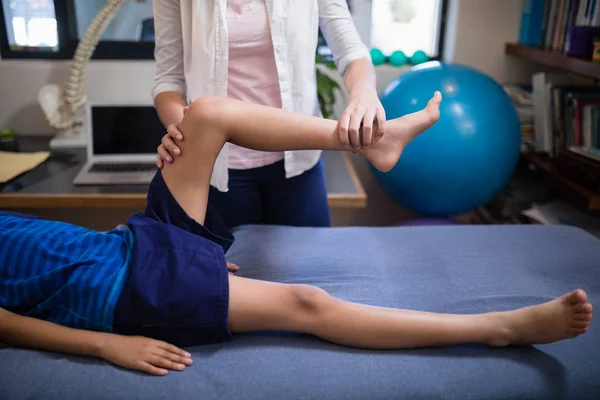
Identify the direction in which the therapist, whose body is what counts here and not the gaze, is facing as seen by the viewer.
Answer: toward the camera

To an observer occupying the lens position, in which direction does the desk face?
facing the viewer

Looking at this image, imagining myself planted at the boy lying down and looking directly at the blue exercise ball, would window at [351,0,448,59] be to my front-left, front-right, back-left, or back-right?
front-left

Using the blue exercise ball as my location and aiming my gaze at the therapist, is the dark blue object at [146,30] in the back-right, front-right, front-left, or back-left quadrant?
front-right

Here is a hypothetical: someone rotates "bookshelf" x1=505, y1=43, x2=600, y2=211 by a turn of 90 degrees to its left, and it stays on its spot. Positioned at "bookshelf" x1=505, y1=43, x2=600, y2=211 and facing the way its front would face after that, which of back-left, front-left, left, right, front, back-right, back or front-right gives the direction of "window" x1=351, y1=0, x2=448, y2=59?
back

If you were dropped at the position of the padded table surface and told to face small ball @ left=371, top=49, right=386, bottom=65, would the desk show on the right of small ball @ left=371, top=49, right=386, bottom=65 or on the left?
left

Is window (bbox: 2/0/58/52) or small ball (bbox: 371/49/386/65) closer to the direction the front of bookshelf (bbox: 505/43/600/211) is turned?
the window

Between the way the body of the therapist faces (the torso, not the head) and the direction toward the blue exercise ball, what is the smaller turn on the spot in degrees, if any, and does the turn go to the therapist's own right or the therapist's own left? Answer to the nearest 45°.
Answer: approximately 135° to the therapist's own left

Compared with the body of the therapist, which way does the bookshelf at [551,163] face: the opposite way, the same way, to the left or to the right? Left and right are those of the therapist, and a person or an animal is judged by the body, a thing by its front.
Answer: to the right

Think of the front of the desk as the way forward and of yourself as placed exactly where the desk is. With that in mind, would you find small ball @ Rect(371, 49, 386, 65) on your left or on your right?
on your left

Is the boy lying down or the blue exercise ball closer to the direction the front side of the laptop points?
the boy lying down

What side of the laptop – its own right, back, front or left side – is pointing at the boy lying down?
front
